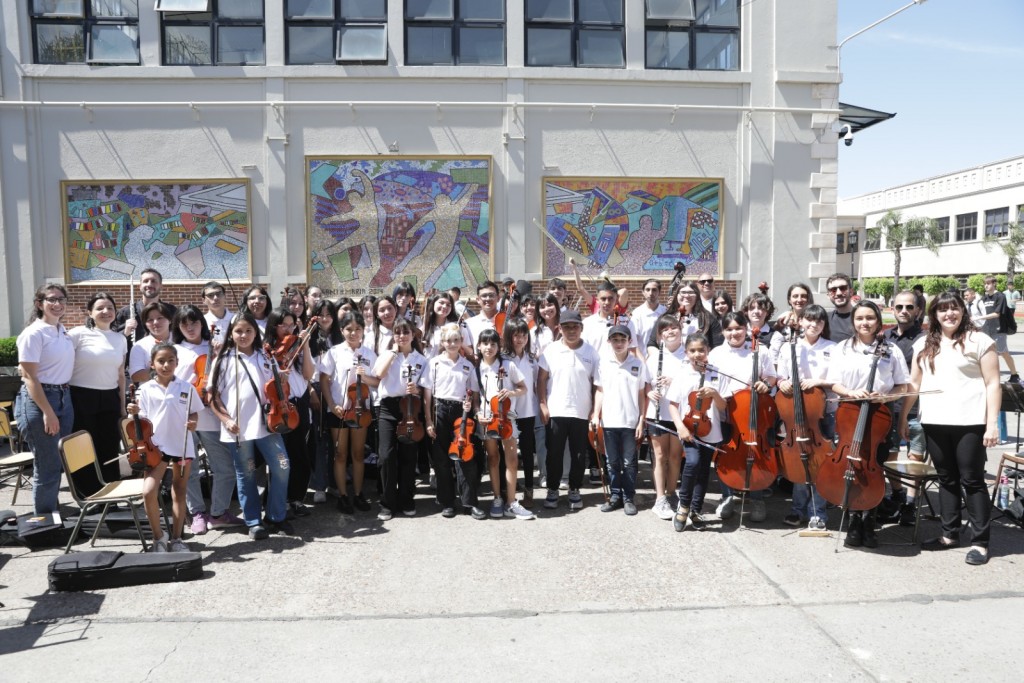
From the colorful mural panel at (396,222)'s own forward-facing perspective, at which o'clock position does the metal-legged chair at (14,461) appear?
The metal-legged chair is roughly at 1 o'clock from the colorful mural panel.

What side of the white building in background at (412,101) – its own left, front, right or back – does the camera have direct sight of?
front

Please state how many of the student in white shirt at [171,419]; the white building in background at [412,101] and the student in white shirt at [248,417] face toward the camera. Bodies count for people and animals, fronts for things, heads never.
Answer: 3

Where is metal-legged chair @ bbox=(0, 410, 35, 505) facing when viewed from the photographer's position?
facing the viewer and to the right of the viewer

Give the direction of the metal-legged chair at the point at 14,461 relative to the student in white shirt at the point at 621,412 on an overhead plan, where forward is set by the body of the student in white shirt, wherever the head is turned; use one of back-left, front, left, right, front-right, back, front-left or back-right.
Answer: right

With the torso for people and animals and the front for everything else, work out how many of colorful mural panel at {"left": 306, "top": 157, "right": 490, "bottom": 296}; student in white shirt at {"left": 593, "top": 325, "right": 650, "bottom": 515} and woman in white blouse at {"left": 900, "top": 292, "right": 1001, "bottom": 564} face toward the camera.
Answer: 3

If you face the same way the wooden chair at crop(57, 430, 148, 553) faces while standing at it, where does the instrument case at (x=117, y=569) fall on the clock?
The instrument case is roughly at 1 o'clock from the wooden chair.

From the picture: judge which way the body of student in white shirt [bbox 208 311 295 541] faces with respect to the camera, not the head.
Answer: toward the camera

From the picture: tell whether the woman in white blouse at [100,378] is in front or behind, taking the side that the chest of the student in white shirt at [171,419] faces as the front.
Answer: behind

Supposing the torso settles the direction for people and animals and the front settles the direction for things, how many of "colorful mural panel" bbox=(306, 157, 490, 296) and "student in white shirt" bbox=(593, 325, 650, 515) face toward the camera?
2

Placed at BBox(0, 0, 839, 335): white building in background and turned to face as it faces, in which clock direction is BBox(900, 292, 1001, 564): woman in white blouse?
The woman in white blouse is roughly at 11 o'clock from the white building in background.

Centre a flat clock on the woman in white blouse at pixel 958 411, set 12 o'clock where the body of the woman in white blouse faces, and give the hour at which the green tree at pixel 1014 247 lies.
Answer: The green tree is roughly at 6 o'clock from the woman in white blouse.

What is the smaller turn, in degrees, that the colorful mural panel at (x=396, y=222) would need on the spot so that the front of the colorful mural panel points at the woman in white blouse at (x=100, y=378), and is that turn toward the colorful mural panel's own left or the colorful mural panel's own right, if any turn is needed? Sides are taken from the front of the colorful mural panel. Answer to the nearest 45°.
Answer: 0° — it already faces them

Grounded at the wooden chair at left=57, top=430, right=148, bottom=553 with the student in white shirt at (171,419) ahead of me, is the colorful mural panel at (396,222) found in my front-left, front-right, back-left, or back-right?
front-left
